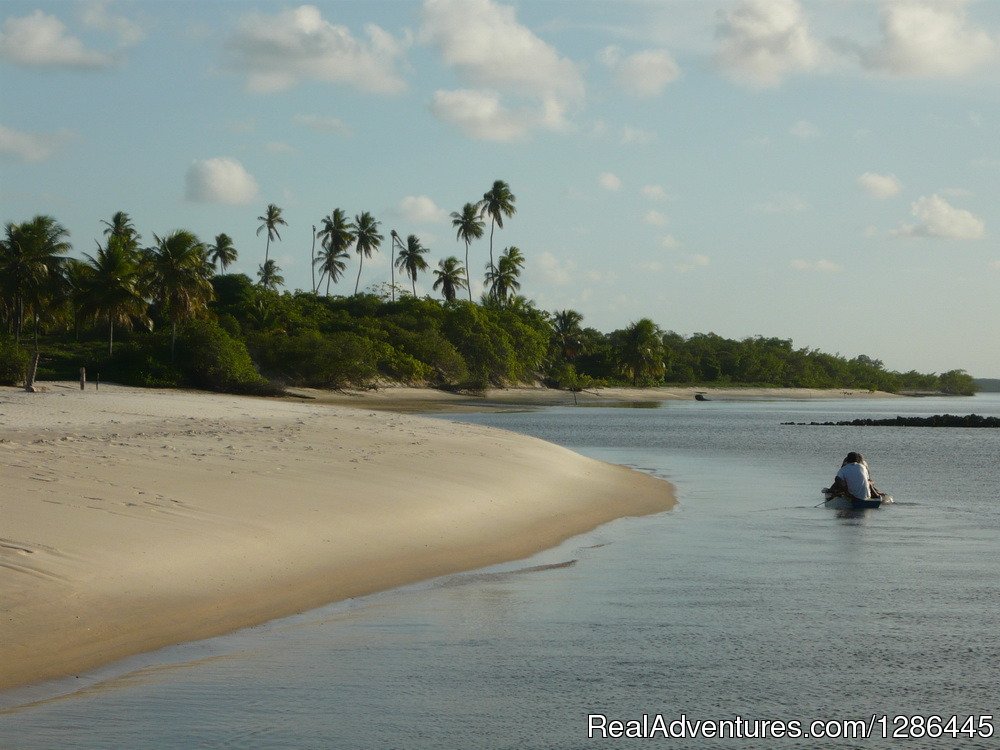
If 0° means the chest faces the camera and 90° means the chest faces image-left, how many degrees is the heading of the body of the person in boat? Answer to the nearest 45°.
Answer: approximately 180°
